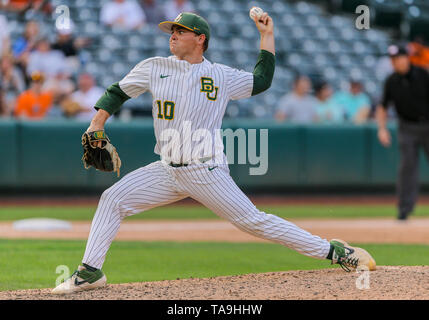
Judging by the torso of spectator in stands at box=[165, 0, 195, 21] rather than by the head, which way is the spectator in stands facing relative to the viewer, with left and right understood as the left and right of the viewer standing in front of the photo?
facing the viewer

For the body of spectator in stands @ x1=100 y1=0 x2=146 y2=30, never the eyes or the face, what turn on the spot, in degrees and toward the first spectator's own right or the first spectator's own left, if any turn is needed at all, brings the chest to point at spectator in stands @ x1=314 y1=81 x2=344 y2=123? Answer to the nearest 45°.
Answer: approximately 45° to the first spectator's own left

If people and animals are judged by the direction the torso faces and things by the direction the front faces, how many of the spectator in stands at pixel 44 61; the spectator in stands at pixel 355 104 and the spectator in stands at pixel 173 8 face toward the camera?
3

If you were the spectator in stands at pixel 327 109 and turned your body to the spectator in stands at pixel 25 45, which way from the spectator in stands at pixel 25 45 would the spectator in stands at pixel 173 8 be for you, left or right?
right

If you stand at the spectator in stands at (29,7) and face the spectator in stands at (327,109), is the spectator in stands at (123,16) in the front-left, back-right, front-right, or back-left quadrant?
front-left

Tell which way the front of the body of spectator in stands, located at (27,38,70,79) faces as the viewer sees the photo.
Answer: toward the camera

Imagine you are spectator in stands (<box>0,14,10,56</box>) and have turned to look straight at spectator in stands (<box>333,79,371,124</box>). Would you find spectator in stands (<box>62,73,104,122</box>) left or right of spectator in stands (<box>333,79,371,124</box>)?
right

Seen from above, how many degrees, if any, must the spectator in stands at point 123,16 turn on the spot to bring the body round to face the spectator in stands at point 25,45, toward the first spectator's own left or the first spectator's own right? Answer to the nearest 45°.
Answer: approximately 45° to the first spectator's own right

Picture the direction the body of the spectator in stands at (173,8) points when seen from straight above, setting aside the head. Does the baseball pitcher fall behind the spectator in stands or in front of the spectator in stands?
in front

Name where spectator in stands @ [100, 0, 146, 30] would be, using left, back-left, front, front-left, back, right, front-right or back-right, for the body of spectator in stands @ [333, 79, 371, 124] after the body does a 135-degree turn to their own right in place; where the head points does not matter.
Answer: front-left

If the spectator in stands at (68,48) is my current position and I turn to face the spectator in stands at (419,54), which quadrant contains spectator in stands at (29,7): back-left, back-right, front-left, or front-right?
back-left

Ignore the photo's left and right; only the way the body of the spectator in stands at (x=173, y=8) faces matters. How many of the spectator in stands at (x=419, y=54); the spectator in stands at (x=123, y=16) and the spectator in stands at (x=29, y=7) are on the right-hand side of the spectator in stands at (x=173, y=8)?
2

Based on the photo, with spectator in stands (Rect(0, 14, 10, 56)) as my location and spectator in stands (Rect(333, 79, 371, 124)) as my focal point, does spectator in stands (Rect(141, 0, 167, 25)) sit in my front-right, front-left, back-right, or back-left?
front-left

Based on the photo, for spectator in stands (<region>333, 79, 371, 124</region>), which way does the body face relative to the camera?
toward the camera
